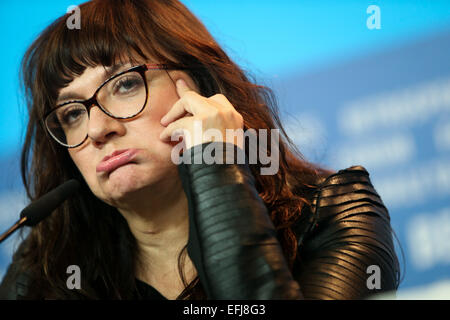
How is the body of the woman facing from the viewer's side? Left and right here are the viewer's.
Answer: facing the viewer and to the left of the viewer

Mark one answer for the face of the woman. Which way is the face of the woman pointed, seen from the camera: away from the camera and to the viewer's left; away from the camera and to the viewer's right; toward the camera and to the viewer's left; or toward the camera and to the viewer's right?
toward the camera and to the viewer's left
